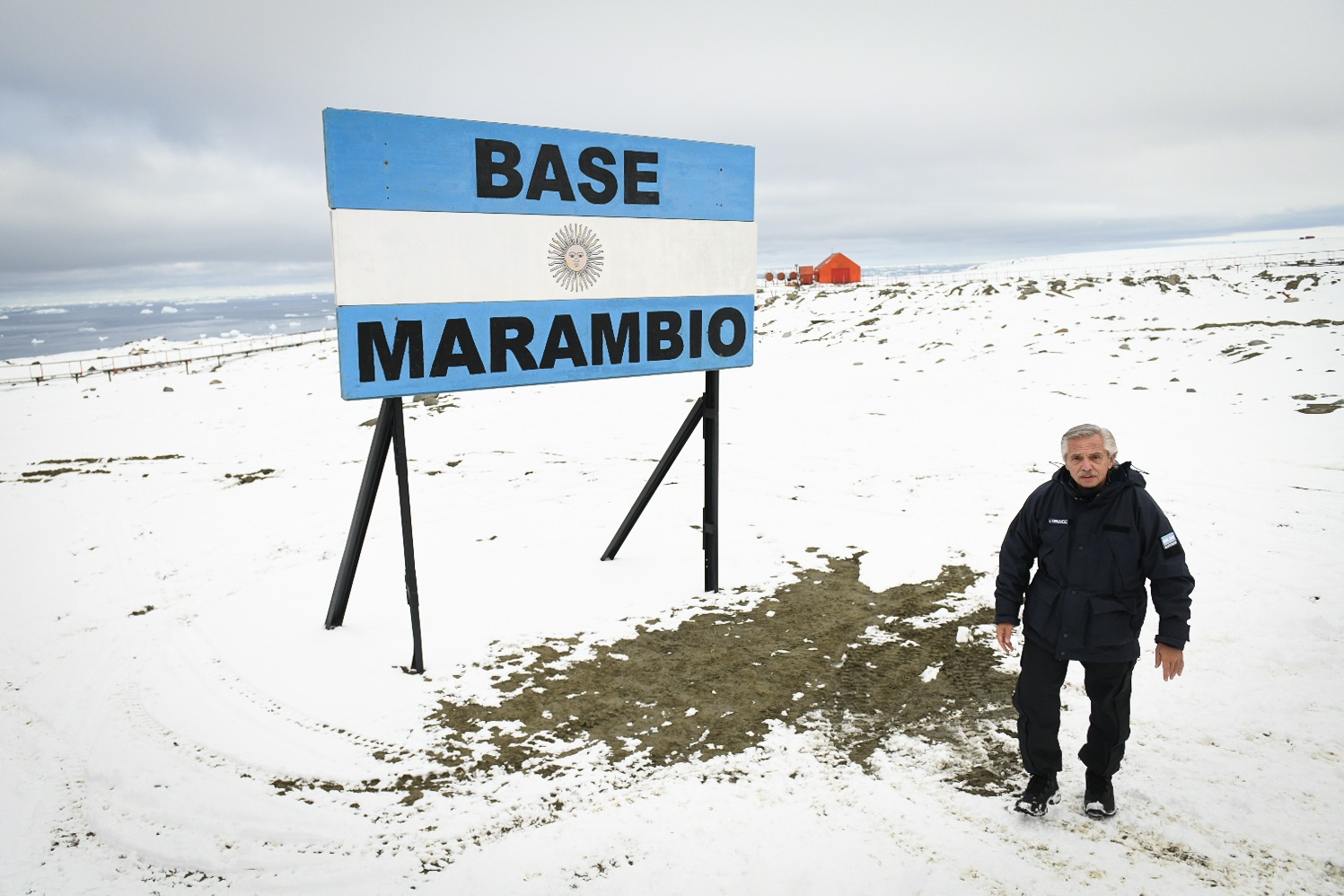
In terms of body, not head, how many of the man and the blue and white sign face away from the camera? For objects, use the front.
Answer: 0

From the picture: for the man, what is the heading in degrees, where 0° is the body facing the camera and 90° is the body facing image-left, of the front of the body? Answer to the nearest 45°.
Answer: approximately 0°

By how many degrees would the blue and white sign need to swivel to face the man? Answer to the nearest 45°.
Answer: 0° — it already faces them

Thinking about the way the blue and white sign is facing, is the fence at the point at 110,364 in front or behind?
behind

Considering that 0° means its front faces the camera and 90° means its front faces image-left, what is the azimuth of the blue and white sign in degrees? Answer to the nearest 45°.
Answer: approximately 315°
